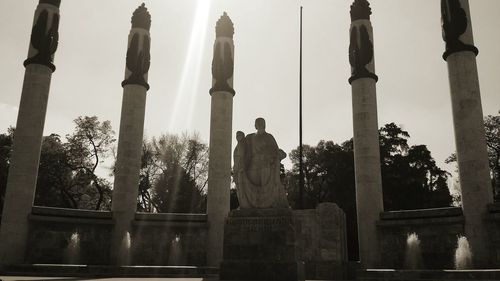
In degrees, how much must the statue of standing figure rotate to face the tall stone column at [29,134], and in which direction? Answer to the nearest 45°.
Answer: approximately 135° to its right

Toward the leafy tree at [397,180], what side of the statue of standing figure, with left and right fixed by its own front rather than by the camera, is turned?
back

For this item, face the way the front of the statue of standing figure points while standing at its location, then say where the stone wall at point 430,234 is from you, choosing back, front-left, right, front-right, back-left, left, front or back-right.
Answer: back-left

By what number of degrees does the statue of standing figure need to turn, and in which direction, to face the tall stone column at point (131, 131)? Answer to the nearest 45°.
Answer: approximately 135° to its right

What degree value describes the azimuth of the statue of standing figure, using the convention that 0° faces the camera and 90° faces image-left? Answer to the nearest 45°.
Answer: approximately 0°

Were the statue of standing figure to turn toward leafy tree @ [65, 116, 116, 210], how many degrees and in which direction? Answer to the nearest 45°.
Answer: approximately 135° to its right

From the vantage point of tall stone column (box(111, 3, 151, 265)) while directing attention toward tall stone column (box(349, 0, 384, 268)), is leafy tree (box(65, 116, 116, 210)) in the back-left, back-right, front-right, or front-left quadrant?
back-left

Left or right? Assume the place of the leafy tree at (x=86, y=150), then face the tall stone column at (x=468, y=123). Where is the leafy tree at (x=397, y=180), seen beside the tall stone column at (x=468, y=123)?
left

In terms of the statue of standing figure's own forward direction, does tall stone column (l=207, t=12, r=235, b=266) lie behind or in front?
behind

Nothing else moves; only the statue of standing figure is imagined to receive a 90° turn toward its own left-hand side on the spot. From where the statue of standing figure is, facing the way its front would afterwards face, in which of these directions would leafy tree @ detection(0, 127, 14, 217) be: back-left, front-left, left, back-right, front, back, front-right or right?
back-left

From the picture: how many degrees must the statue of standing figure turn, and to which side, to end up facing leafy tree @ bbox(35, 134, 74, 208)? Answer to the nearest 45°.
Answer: approximately 135° to its right
